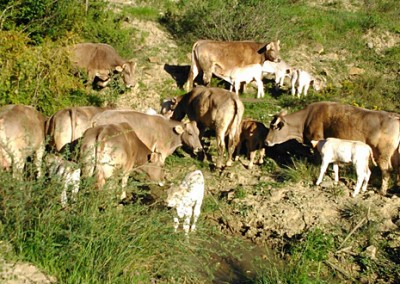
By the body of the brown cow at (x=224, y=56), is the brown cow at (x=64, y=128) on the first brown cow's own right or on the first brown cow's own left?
on the first brown cow's own right

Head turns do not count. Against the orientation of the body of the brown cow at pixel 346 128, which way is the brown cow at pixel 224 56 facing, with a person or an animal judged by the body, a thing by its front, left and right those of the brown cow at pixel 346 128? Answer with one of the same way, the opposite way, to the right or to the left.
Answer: the opposite way

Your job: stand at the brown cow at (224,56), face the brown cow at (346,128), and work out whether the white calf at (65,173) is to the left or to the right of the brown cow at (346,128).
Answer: right

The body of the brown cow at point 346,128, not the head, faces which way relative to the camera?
to the viewer's left

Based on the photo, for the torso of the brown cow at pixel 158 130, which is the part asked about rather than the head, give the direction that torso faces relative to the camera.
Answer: to the viewer's right

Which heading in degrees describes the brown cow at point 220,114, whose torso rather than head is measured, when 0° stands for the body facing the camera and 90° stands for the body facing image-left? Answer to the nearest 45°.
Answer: approximately 135°

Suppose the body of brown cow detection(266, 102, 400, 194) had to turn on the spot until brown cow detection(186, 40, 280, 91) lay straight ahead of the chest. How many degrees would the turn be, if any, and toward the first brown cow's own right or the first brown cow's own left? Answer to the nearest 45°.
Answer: approximately 45° to the first brown cow's own right

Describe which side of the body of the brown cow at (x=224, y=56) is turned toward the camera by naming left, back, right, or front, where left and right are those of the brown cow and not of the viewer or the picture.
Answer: right

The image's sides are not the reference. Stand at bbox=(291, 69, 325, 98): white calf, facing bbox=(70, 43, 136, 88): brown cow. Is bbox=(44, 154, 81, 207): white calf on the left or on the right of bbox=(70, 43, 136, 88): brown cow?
left

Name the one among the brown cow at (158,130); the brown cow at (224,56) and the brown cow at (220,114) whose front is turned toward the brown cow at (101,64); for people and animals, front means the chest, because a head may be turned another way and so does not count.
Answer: the brown cow at (220,114)

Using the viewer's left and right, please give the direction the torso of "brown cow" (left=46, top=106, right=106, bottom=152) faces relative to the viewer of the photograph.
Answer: facing away from the viewer and to the right of the viewer
